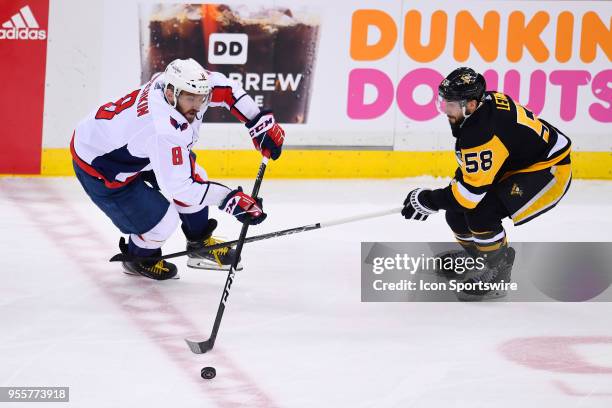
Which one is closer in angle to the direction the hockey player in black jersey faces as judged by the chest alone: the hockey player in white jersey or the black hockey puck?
the hockey player in white jersey

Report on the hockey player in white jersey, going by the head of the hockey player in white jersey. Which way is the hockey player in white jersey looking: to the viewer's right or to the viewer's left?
to the viewer's right

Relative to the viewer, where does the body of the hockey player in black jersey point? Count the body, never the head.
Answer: to the viewer's left

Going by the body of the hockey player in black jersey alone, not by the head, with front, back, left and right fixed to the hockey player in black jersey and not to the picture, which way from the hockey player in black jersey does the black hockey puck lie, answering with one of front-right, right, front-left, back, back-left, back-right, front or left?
front-left

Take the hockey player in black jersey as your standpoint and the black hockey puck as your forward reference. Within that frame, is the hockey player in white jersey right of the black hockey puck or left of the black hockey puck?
right

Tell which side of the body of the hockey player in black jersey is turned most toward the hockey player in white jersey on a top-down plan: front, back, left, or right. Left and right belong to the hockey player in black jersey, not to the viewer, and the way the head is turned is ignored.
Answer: front
